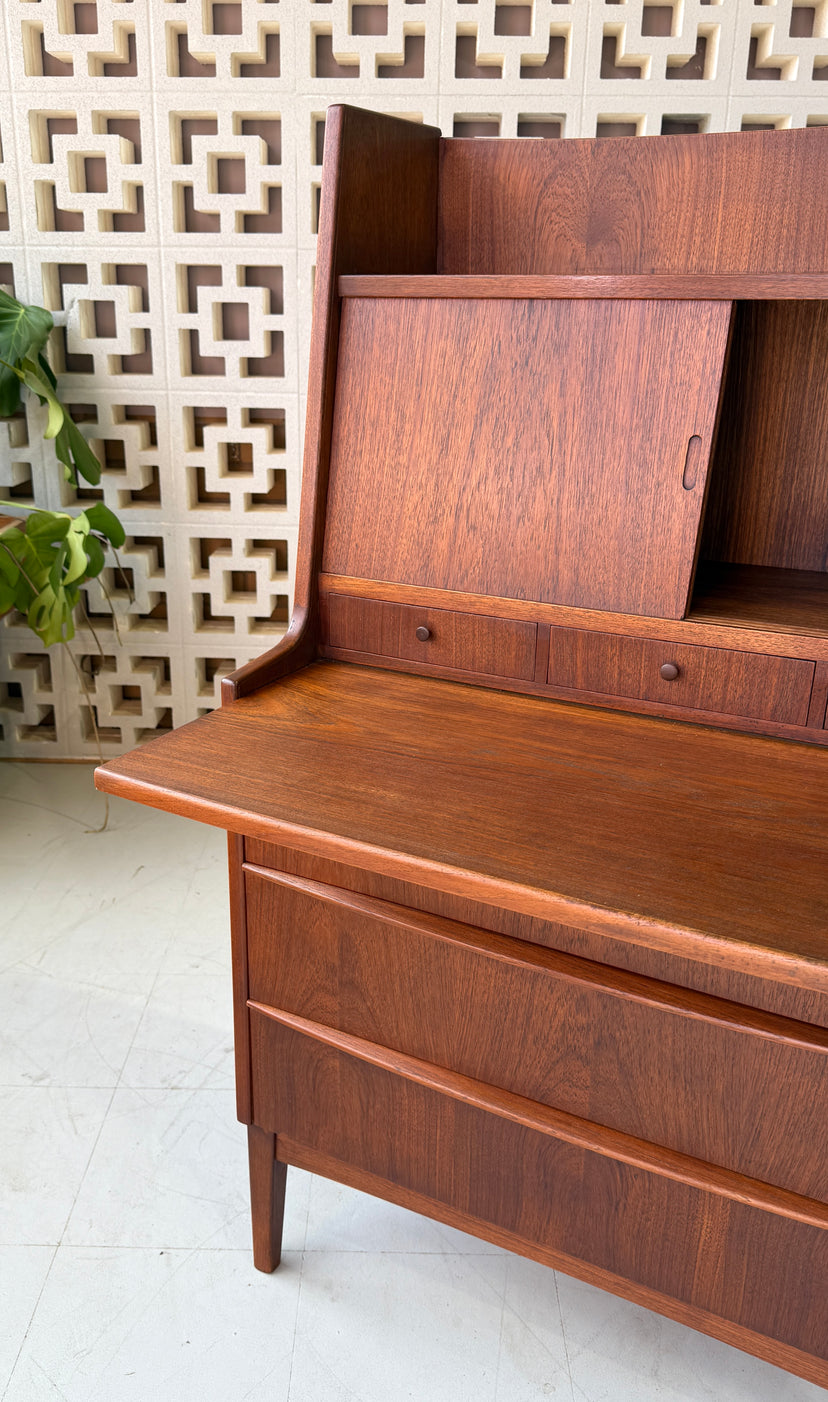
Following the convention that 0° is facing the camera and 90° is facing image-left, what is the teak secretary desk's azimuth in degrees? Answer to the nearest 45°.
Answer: approximately 45°
